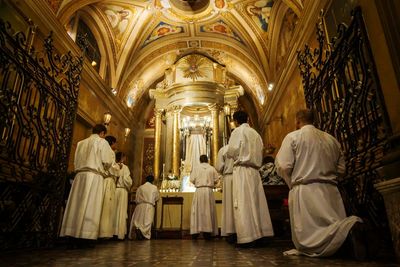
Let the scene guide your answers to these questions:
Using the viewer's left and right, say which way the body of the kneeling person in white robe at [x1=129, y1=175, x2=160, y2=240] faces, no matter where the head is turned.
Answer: facing away from the viewer and to the right of the viewer

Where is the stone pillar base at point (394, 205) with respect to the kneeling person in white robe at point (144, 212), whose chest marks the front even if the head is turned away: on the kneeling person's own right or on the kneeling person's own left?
on the kneeling person's own right

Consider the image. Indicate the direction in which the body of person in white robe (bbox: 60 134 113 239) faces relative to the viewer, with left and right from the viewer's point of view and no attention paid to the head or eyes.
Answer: facing away from the viewer and to the right of the viewer

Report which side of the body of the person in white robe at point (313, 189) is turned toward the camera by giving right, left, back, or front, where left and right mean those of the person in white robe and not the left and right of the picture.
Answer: back

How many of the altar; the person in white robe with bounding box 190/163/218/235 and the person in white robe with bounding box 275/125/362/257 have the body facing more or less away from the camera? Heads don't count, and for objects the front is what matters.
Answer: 2

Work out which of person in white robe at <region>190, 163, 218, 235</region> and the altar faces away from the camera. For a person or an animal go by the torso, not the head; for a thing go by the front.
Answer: the person in white robe

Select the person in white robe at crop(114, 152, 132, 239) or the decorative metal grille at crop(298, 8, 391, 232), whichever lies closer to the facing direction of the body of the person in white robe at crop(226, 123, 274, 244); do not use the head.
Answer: the person in white robe

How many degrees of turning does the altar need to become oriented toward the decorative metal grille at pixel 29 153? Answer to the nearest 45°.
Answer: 0° — it already faces it

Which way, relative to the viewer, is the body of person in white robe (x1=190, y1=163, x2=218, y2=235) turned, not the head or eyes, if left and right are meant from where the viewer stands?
facing away from the viewer
